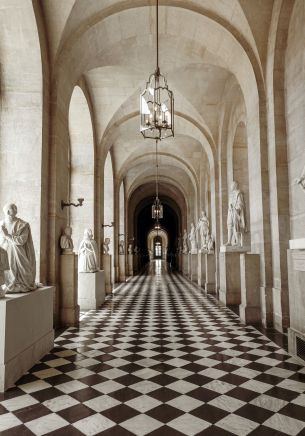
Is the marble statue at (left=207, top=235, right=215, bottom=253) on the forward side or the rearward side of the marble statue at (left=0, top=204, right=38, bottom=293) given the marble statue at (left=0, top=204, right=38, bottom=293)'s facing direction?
on the rearward side

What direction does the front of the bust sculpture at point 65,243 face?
to the viewer's right

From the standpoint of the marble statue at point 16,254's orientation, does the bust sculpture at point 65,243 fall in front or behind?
behind

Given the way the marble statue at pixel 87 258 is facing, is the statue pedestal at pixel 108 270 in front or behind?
behind

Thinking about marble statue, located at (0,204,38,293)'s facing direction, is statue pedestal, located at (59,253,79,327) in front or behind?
behind

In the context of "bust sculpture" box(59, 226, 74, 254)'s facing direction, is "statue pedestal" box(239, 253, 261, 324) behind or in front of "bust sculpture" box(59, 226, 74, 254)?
in front
